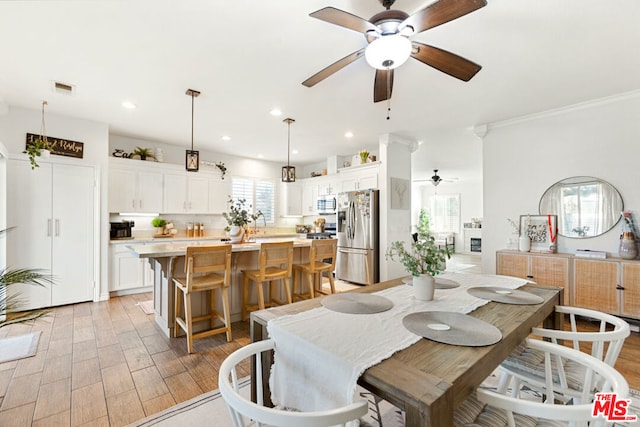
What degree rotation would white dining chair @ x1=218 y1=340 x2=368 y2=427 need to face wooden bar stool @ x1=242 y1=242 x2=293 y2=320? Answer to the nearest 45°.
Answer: approximately 45° to its left

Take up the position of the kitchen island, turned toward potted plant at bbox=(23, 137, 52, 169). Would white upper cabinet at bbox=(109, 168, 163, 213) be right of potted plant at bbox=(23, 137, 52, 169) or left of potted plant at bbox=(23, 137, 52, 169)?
right

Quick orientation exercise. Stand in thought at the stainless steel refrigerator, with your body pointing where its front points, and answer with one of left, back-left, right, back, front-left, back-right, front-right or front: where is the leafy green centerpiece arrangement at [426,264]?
front-left

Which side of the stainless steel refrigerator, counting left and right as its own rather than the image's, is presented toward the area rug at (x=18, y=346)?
front

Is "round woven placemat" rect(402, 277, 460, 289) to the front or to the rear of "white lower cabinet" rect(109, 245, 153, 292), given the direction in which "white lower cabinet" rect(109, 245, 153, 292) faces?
to the front

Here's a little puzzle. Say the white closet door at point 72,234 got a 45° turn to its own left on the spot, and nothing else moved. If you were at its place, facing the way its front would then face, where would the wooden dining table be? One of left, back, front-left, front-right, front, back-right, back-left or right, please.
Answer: front-right

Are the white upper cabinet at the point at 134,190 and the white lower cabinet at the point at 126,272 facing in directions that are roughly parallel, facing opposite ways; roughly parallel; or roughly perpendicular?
roughly parallel

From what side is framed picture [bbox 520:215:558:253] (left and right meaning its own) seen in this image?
front

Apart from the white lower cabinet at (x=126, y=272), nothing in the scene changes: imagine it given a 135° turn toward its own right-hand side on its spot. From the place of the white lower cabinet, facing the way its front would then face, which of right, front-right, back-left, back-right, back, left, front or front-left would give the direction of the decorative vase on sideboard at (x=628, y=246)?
back

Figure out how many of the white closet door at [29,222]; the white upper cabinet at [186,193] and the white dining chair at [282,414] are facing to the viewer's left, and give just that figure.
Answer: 0

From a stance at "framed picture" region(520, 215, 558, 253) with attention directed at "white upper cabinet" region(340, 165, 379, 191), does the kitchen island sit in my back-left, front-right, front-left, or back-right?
front-left

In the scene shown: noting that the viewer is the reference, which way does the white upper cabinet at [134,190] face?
facing the viewer

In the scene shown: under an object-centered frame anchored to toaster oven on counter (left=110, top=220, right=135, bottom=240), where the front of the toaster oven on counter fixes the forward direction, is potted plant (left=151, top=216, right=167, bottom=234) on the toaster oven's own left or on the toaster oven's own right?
on the toaster oven's own left

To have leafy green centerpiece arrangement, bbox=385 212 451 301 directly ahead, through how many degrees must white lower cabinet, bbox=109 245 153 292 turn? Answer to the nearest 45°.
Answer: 0° — it already faces it

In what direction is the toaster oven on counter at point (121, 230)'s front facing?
toward the camera
